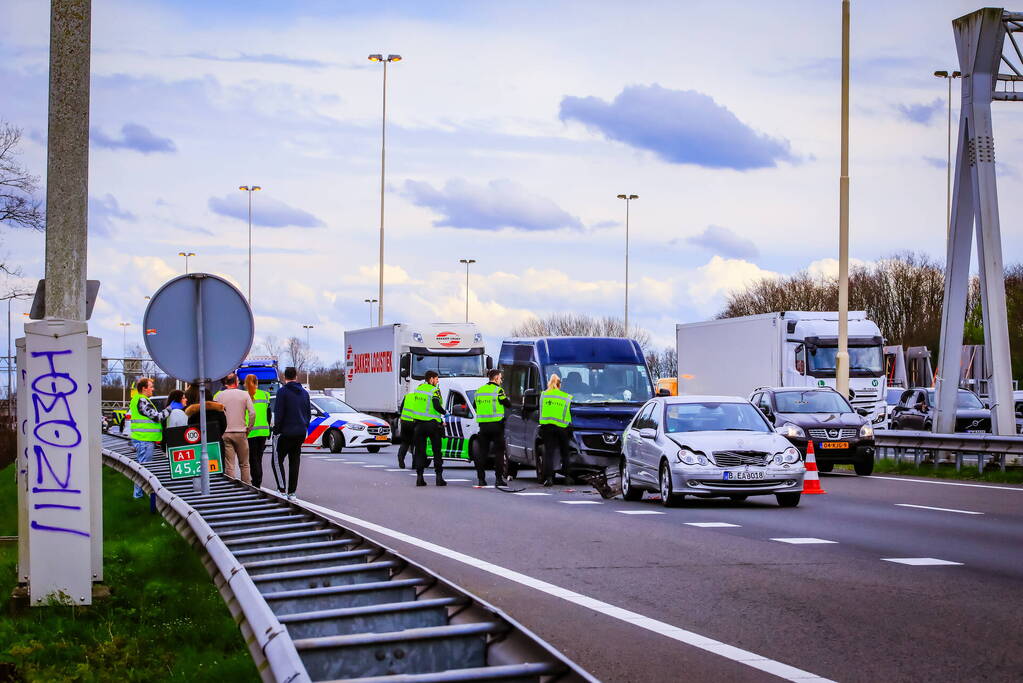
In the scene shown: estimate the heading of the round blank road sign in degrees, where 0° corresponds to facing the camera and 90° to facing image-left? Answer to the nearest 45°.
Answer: approximately 180°

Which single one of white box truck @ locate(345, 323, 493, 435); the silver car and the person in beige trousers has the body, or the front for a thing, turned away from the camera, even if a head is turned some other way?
the person in beige trousers

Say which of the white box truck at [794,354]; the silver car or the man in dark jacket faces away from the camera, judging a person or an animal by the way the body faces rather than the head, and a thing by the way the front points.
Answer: the man in dark jacket

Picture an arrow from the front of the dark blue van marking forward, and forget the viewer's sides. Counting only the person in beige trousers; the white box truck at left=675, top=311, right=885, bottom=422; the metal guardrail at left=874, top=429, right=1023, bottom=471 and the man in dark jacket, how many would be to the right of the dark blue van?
2

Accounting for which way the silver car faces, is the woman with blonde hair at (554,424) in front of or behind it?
behind

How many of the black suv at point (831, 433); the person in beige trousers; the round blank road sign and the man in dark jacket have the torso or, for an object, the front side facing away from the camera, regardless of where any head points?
3

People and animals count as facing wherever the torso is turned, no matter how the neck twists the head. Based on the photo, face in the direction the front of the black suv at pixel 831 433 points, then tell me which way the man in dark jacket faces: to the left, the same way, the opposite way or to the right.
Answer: the opposite way

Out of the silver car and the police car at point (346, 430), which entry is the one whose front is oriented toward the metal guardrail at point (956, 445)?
the police car

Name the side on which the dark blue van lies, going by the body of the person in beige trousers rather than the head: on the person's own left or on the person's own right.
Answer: on the person's own right

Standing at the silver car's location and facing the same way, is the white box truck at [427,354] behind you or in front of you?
behind

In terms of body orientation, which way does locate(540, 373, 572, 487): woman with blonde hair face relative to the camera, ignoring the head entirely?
away from the camera

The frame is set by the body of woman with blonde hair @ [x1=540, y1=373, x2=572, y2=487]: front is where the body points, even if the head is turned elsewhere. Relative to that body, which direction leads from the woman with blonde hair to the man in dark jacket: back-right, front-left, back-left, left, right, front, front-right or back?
back-left

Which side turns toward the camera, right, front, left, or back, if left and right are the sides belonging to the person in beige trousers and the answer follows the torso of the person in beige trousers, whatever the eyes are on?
back

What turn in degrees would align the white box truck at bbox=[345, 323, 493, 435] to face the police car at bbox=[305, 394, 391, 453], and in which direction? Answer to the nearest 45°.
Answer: approximately 90° to its right

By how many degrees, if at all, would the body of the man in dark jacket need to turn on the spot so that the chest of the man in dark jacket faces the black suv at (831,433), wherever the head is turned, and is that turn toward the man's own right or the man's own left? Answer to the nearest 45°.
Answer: approximately 45° to the man's own right

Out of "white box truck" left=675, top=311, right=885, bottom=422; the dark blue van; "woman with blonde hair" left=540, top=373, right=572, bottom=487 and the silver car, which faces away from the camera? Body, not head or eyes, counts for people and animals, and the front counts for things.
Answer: the woman with blonde hair

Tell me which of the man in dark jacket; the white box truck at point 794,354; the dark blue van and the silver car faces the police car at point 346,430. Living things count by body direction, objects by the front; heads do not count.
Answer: the man in dark jacket

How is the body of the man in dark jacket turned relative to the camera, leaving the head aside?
away from the camera
